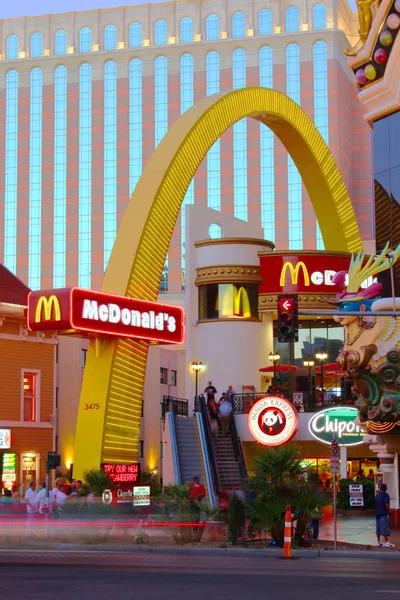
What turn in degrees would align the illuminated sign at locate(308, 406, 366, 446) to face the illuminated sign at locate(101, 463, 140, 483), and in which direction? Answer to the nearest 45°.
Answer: approximately 45° to its right

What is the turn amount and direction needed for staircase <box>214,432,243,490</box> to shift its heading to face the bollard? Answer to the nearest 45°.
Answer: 0° — it already faces it

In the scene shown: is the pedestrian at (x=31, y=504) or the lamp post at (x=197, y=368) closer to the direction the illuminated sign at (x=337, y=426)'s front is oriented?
the pedestrian

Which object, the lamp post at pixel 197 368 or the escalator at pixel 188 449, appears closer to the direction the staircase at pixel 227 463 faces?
the escalator

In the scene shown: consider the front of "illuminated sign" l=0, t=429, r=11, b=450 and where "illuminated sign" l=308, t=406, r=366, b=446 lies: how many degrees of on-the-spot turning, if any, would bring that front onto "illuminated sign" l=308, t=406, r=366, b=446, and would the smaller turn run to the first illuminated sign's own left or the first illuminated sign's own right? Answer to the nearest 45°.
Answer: approximately 90° to the first illuminated sign's own left

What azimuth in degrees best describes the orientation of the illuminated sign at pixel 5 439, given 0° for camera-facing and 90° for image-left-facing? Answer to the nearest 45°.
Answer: approximately 0°

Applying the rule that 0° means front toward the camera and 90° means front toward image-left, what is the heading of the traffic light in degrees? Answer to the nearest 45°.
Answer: approximately 0°

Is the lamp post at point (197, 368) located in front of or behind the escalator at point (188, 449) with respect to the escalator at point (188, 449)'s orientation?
behind

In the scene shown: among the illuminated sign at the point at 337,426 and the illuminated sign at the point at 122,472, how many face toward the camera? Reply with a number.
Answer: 2
